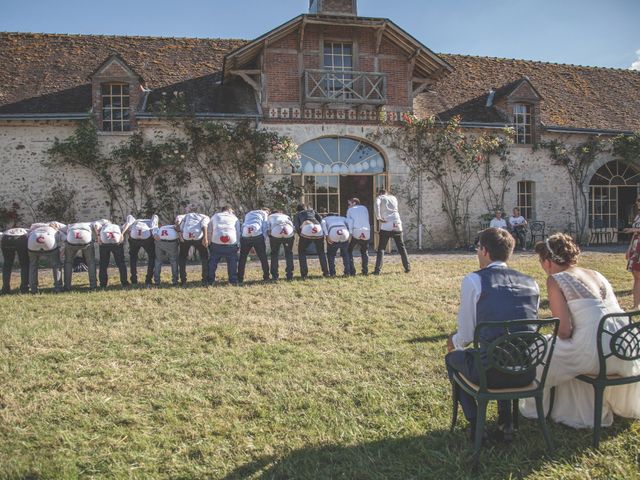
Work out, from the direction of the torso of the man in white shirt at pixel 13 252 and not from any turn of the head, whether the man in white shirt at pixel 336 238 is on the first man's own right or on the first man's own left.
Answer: on the first man's own right

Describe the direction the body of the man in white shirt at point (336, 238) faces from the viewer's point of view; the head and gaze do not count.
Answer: away from the camera

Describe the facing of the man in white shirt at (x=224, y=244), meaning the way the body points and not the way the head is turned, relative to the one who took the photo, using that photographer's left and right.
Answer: facing away from the viewer

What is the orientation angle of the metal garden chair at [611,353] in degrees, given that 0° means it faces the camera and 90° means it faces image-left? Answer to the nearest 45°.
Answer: approximately 135°

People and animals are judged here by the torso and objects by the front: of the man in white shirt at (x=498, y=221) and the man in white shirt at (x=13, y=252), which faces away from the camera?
the man in white shirt at (x=13, y=252)

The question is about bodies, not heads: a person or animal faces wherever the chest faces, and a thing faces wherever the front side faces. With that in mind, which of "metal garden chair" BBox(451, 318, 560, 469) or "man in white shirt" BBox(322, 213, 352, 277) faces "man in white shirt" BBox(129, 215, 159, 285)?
the metal garden chair

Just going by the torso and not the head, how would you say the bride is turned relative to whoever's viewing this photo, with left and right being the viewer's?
facing away from the viewer and to the left of the viewer

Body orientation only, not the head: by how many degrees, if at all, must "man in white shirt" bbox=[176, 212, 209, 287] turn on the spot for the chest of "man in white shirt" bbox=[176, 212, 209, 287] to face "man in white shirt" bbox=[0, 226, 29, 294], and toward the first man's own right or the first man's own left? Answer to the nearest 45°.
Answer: approximately 90° to the first man's own left

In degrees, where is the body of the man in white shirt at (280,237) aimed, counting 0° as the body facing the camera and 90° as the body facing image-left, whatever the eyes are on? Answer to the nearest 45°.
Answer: approximately 180°

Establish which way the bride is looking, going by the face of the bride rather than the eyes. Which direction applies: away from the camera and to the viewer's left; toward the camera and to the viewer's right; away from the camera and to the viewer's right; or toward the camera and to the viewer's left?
away from the camera and to the viewer's left
